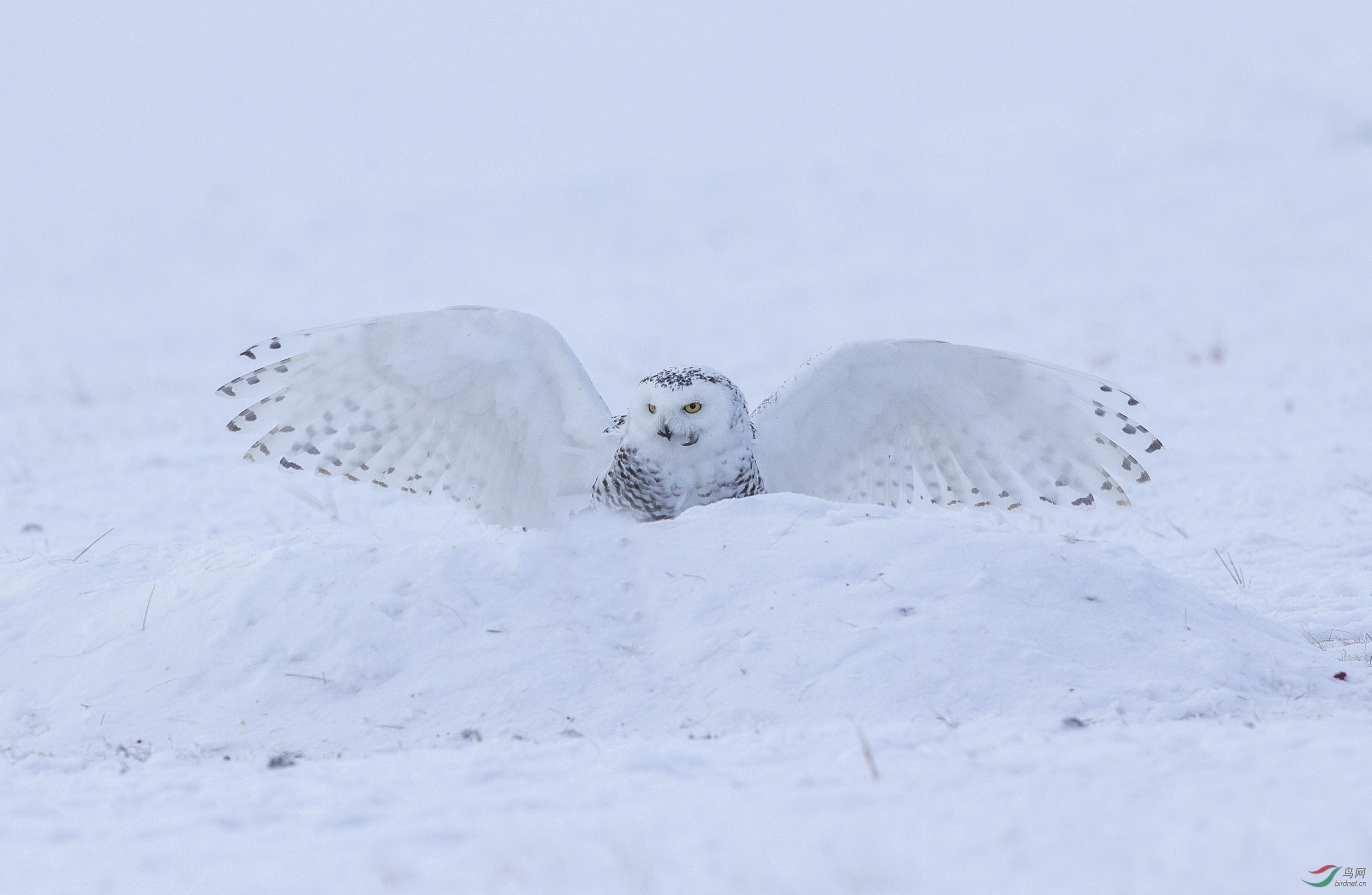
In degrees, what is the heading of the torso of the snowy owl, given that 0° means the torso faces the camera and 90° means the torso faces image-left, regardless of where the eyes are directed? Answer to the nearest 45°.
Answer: approximately 0°

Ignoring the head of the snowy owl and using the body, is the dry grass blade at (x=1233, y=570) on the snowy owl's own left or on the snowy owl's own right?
on the snowy owl's own left
